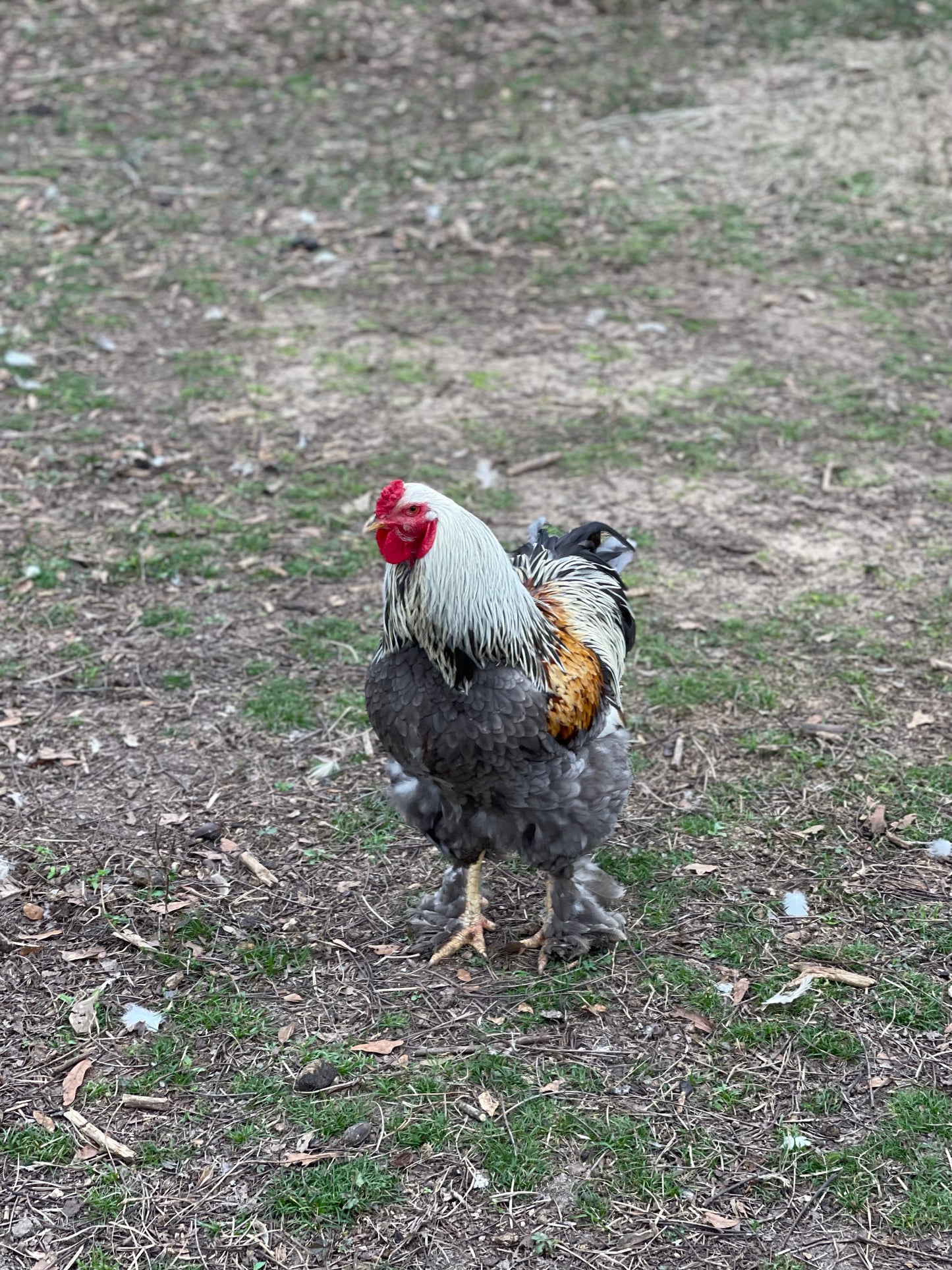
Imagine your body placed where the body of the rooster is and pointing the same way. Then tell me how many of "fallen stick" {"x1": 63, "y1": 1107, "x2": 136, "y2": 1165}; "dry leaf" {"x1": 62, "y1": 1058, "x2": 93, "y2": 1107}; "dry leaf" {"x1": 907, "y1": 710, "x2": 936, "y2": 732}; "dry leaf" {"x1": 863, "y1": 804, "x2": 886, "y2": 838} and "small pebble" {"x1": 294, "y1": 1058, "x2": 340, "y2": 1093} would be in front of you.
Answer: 3

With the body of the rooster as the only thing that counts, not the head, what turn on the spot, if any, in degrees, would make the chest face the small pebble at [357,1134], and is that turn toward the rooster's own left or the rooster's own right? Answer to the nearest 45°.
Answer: approximately 45° to the rooster's own left

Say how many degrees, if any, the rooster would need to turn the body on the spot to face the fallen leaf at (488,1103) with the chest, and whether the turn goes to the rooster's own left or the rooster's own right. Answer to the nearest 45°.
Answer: approximately 45° to the rooster's own left

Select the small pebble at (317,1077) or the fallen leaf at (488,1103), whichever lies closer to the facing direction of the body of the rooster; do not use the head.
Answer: the small pebble

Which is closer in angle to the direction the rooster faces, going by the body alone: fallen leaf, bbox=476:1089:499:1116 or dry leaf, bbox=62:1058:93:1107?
the dry leaf

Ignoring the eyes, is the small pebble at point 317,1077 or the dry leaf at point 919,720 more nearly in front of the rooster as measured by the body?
the small pebble

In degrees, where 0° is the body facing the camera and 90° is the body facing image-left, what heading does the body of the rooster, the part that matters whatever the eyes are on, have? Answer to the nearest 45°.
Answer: approximately 45°

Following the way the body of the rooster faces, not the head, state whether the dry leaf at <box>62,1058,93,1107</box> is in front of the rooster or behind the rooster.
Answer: in front

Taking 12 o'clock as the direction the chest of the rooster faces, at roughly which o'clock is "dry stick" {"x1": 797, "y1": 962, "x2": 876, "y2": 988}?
The dry stick is roughly at 8 o'clock from the rooster.

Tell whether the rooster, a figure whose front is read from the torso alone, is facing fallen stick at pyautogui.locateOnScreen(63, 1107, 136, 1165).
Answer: yes
